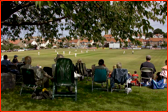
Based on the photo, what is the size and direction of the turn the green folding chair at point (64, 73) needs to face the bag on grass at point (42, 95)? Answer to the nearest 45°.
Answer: approximately 90° to its left

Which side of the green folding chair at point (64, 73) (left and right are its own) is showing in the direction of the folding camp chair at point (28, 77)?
left

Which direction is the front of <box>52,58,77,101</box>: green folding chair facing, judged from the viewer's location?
facing away from the viewer
